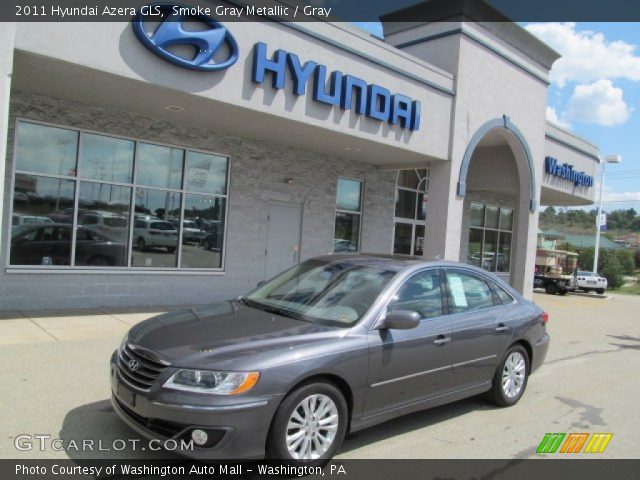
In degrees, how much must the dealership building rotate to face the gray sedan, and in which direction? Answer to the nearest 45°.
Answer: approximately 45° to its right

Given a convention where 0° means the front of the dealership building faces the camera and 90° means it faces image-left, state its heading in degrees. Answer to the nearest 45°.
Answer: approximately 315°

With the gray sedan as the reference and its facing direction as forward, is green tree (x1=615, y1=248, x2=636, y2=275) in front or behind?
behind

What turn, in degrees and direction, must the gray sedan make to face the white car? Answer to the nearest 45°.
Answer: approximately 180°

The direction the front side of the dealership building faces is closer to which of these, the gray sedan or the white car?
the gray sedan

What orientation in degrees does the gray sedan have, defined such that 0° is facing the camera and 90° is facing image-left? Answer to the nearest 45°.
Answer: approximately 45°

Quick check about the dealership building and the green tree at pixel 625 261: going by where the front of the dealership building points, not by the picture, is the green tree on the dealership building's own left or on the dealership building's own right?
on the dealership building's own left

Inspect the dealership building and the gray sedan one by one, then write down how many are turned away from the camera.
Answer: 0

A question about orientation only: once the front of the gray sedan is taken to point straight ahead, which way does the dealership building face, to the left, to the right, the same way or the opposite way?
to the left

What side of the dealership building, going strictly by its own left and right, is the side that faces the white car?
left
